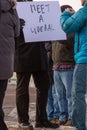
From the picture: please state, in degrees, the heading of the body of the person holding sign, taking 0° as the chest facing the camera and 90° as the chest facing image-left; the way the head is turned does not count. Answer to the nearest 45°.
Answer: approximately 315°

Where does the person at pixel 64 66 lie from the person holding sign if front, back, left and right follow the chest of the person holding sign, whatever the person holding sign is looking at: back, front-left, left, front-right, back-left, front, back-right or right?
left
